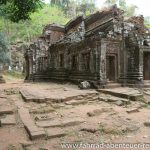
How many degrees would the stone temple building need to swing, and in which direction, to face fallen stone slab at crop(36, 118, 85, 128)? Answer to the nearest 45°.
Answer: approximately 45° to its right

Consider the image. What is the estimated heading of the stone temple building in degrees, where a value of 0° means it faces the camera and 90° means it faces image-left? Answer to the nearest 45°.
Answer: approximately 315°

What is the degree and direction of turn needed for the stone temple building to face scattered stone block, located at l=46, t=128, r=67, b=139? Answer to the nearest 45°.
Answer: approximately 45° to its right

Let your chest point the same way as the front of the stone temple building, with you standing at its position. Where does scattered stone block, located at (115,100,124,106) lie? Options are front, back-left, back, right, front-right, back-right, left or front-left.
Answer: front-right

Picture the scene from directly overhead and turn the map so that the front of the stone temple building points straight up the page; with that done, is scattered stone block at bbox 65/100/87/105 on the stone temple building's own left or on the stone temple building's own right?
on the stone temple building's own right

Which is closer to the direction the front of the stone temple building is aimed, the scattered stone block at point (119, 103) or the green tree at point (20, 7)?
the scattered stone block

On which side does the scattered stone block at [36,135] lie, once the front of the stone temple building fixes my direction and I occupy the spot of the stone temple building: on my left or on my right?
on my right

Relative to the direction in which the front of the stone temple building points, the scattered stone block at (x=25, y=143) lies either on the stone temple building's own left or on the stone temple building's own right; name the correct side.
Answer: on the stone temple building's own right
